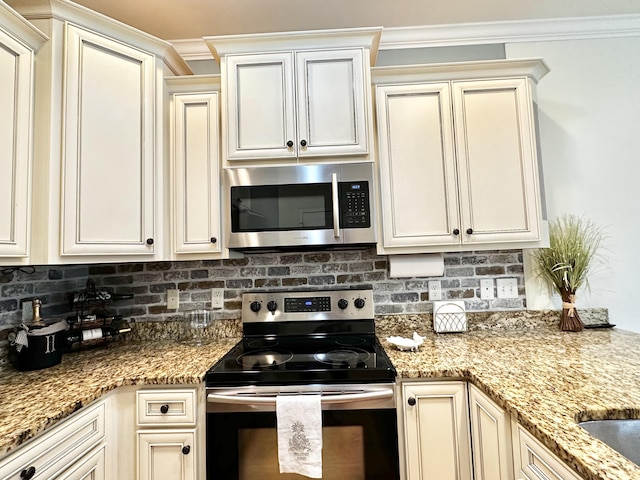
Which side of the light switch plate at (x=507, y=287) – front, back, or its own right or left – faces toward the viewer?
front

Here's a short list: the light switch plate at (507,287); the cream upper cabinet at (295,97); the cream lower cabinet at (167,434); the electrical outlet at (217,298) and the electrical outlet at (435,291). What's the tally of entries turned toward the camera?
5

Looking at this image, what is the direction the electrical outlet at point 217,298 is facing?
toward the camera

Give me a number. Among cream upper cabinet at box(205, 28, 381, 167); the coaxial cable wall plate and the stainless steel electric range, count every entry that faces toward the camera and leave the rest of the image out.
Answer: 3

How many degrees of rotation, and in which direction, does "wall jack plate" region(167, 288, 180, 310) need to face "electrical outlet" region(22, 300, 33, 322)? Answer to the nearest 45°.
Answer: approximately 90° to its right

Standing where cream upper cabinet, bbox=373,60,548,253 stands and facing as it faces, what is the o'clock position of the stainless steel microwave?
The stainless steel microwave is roughly at 2 o'clock from the cream upper cabinet.

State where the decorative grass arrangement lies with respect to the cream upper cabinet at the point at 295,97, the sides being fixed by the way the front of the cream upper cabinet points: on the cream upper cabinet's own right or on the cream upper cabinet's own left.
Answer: on the cream upper cabinet's own left

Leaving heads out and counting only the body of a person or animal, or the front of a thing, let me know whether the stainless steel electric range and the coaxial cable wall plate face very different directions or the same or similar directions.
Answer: same or similar directions

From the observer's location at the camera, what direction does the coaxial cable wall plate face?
facing the viewer

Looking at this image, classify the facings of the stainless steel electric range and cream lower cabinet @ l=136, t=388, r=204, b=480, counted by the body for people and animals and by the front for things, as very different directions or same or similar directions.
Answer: same or similar directions

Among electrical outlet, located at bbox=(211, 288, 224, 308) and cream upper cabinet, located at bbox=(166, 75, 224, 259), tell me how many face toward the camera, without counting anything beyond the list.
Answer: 2

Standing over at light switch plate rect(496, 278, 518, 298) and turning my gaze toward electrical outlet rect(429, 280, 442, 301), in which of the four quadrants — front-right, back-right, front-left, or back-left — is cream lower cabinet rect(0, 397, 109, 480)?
front-left

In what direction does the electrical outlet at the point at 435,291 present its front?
toward the camera
